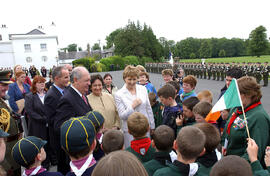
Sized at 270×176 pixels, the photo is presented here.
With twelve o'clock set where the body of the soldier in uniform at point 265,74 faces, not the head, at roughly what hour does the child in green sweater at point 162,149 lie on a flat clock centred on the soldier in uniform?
The child in green sweater is roughly at 12 o'clock from the soldier in uniform.

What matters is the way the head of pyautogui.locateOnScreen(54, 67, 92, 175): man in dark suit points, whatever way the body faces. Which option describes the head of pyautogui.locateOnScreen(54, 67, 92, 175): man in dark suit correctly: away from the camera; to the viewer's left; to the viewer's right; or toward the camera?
to the viewer's right

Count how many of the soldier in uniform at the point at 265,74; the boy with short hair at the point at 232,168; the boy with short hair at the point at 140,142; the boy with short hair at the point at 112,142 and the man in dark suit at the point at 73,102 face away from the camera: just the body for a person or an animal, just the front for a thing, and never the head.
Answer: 3

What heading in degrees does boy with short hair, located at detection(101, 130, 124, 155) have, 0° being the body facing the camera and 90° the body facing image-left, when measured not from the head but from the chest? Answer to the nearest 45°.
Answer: approximately 180°

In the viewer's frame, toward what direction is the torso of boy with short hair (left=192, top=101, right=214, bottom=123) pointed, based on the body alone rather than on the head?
to the viewer's left

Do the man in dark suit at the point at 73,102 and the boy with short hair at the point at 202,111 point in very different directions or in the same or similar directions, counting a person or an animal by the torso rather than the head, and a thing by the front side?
very different directions

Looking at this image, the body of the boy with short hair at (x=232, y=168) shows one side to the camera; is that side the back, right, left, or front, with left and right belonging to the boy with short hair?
back

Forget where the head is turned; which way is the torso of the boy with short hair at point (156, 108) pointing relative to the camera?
to the viewer's left

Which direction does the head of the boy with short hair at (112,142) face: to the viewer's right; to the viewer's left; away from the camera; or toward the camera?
away from the camera

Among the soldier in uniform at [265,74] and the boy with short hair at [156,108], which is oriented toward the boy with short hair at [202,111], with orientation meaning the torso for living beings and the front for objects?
the soldier in uniform
